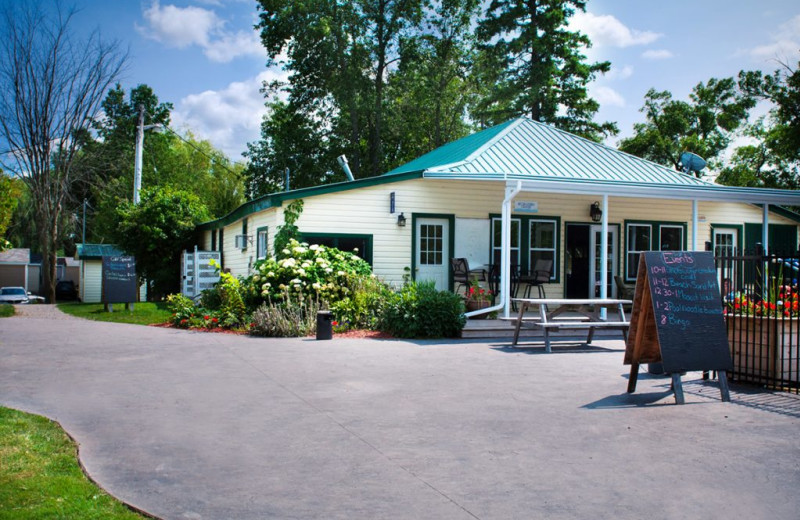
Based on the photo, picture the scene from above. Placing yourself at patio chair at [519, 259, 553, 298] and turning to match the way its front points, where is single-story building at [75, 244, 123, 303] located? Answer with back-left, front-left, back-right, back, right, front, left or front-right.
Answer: right

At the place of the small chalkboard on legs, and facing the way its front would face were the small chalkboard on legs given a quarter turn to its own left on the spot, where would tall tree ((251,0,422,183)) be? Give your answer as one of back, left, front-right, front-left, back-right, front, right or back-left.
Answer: front-left

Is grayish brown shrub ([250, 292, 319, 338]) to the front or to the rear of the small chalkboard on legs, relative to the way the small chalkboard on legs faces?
to the front

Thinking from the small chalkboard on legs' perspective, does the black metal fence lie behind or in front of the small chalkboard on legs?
in front

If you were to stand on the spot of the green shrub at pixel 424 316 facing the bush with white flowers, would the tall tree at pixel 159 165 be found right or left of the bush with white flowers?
right

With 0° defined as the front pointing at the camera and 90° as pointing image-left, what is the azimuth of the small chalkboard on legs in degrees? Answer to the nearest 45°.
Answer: approximately 0°

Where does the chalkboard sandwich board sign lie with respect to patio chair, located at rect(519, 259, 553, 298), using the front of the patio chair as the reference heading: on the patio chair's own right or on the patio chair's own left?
on the patio chair's own left

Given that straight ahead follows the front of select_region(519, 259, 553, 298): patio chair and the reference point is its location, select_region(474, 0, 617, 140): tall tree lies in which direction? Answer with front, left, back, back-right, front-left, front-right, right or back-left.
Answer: back-right

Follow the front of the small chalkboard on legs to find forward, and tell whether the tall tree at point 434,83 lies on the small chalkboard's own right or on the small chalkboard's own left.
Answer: on the small chalkboard's own left

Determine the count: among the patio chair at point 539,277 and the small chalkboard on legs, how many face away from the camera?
0

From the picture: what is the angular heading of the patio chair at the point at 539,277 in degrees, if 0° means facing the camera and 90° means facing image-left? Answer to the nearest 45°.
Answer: approximately 45°

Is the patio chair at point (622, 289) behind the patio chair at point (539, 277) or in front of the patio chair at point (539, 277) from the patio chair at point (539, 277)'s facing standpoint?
behind
